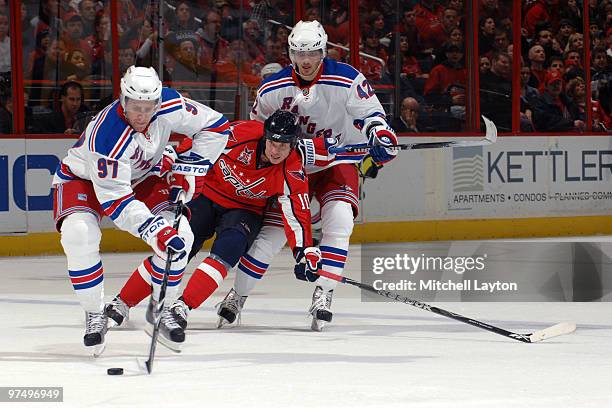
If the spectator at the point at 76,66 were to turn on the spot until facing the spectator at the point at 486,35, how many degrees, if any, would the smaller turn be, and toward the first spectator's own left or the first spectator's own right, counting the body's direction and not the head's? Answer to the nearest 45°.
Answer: approximately 90° to the first spectator's own left

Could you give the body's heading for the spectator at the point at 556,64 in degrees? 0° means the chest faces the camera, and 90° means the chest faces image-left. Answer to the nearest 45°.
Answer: approximately 0°

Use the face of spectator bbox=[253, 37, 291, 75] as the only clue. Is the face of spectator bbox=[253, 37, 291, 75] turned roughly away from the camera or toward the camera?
toward the camera

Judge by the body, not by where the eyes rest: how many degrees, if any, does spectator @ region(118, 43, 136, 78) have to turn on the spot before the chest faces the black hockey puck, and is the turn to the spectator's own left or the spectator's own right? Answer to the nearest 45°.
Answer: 0° — they already face it

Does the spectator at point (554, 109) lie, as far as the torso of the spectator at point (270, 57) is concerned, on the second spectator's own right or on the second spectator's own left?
on the second spectator's own left

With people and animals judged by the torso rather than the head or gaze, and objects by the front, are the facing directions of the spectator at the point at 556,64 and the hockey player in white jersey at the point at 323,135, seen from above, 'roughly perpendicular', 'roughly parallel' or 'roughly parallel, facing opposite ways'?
roughly parallel

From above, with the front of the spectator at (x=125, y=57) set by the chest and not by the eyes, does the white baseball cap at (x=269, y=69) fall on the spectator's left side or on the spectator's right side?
on the spectator's left side

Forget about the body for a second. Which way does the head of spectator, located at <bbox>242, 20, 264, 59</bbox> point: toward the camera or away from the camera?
toward the camera

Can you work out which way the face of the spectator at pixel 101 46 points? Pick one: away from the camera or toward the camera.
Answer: toward the camera

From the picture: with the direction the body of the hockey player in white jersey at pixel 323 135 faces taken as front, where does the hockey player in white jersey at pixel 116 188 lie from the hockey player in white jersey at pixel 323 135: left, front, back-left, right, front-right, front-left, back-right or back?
front-right

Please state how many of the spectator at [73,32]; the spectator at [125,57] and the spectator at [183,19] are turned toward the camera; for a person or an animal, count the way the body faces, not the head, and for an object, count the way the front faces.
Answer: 3

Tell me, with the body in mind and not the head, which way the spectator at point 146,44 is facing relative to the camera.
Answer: toward the camera

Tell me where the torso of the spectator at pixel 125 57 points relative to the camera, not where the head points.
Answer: toward the camera
